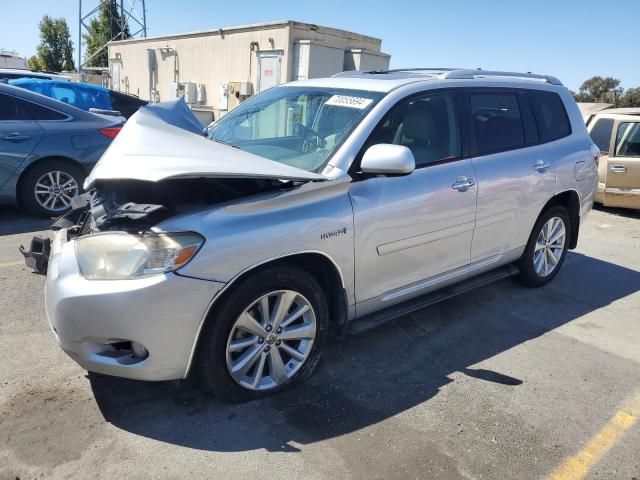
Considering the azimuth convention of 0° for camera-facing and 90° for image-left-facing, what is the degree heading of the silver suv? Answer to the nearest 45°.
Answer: approximately 45°

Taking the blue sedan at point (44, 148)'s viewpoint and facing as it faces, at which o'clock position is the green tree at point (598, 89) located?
The green tree is roughly at 5 o'clock from the blue sedan.

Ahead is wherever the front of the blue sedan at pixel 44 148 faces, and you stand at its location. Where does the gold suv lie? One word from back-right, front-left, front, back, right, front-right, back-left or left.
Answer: back

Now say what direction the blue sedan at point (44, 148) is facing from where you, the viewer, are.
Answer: facing to the left of the viewer

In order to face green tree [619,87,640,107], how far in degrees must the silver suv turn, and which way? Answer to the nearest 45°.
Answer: approximately 180°

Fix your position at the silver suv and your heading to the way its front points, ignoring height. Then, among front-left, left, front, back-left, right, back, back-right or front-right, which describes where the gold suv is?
back
